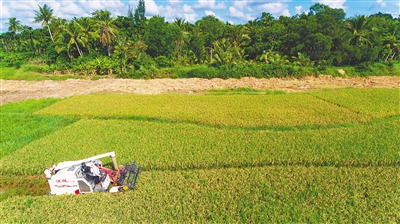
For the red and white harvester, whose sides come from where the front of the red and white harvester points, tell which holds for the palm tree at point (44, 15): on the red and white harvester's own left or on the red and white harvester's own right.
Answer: on the red and white harvester's own left

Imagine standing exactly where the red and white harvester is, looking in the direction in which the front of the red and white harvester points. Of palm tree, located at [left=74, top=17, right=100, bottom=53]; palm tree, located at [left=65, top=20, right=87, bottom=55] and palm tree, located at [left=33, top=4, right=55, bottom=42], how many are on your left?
3

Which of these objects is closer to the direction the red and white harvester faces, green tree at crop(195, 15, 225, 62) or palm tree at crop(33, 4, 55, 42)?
the green tree

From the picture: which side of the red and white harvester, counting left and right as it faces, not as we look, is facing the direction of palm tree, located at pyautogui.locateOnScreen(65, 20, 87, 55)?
left

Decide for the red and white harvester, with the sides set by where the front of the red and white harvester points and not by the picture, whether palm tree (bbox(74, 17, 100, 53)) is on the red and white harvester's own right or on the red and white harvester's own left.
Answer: on the red and white harvester's own left

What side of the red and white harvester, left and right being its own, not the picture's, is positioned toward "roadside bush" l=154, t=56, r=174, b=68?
left

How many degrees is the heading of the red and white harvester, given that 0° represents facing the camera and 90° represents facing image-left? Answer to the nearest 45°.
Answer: approximately 270°

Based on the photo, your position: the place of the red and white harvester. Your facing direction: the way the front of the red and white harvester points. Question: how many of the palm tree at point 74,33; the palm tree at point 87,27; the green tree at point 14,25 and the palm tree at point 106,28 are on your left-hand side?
4

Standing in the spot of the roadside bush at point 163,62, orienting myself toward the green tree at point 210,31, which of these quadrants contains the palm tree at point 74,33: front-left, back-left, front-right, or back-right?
back-left

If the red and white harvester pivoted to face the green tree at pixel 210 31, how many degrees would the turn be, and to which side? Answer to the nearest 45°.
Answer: approximately 45° to its left
